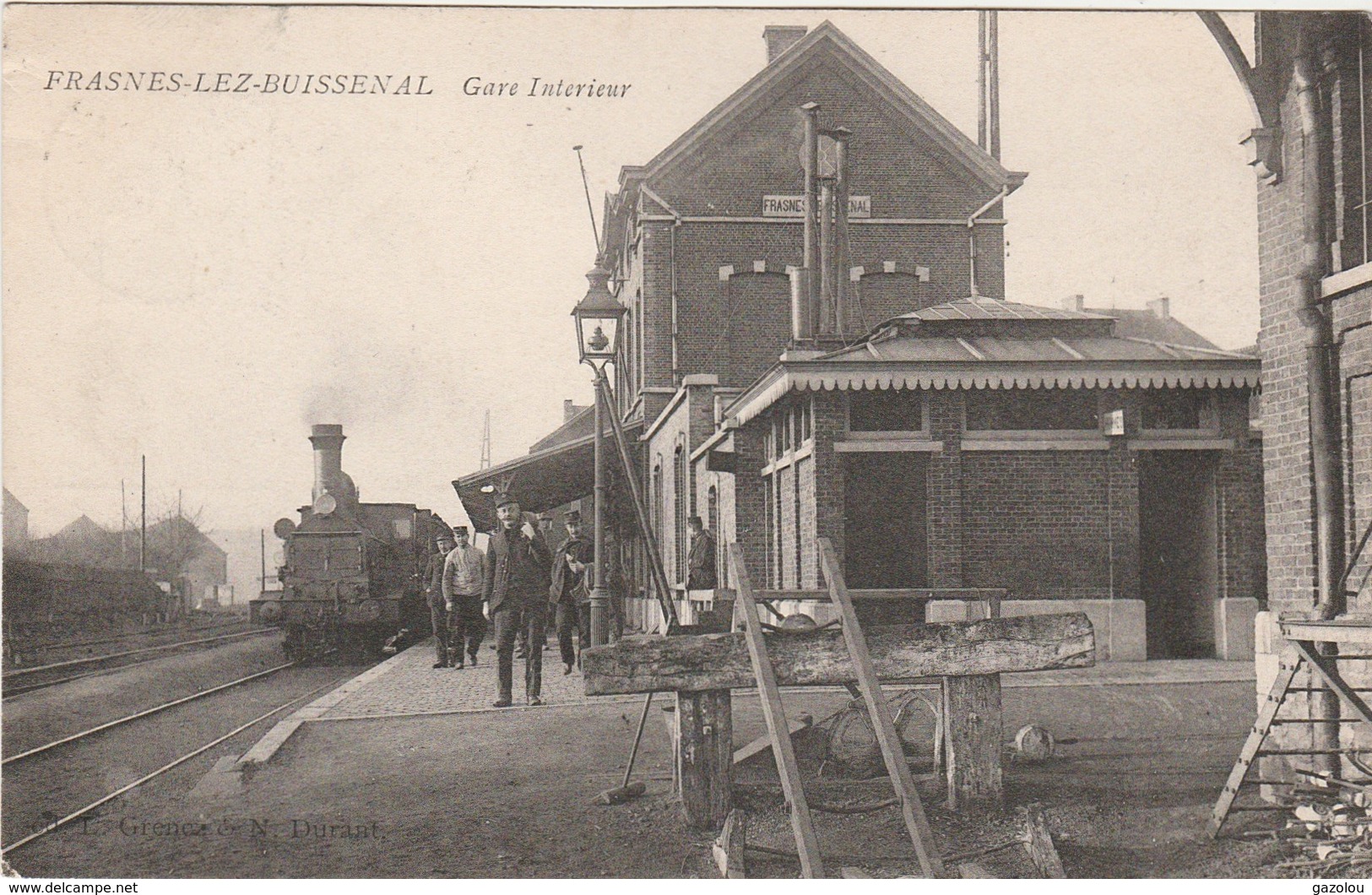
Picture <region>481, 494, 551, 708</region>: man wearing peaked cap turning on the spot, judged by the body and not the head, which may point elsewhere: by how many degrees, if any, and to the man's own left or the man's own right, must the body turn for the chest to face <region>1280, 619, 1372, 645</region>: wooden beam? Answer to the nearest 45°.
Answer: approximately 45° to the man's own left

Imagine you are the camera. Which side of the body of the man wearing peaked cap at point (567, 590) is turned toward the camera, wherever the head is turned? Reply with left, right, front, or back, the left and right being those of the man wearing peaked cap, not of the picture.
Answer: front

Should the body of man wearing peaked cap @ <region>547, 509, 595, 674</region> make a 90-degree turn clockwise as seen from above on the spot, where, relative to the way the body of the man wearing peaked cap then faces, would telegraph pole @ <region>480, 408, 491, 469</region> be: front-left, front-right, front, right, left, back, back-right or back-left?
right

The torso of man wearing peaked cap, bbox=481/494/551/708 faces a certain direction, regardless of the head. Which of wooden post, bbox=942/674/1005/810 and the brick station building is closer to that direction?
the wooden post

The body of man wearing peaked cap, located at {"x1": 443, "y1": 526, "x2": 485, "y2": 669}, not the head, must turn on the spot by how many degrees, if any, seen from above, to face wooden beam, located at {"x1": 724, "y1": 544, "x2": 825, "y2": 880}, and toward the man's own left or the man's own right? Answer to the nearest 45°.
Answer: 0° — they already face it

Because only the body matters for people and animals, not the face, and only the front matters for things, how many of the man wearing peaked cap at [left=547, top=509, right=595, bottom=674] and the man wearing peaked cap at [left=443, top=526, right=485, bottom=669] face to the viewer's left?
0

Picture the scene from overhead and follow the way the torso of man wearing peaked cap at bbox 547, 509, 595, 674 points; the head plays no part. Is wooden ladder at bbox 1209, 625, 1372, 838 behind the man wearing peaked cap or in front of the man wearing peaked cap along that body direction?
in front

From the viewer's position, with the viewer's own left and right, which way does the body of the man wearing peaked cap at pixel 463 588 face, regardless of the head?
facing the viewer
